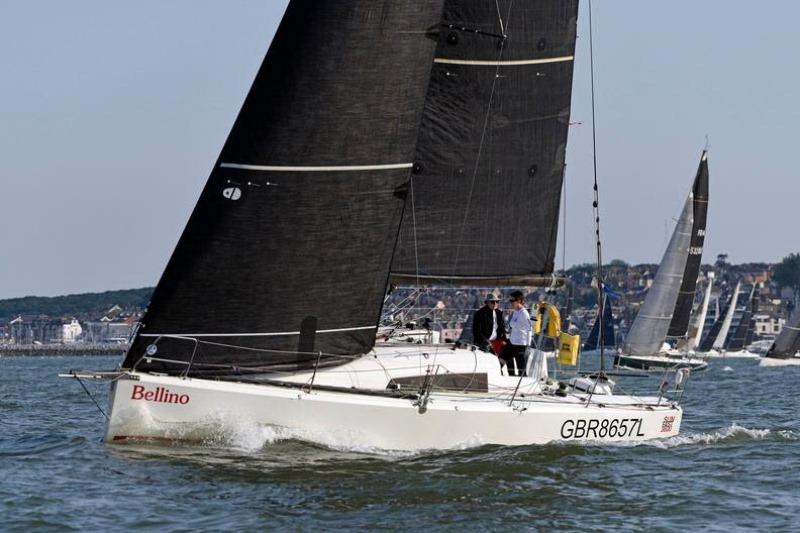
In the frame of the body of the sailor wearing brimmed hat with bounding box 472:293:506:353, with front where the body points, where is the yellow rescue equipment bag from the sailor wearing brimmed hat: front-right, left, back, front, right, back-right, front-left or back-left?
front-left

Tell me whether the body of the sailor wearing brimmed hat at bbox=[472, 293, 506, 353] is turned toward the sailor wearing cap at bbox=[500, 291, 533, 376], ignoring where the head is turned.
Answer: no

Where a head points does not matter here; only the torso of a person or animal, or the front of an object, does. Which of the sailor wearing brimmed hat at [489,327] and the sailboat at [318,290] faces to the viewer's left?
the sailboat

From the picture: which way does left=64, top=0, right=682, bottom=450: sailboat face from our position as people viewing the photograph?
facing to the left of the viewer

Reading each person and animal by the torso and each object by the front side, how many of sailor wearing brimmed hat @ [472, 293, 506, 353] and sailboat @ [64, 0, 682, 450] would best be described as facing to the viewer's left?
1
